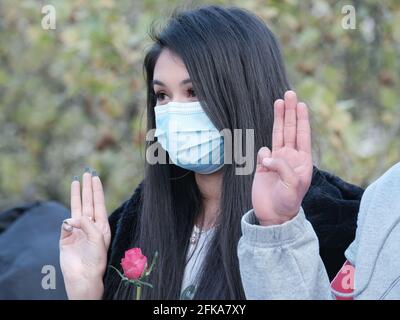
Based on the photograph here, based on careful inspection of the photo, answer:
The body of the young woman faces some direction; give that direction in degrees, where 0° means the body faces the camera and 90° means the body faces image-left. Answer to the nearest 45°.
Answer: approximately 45°
